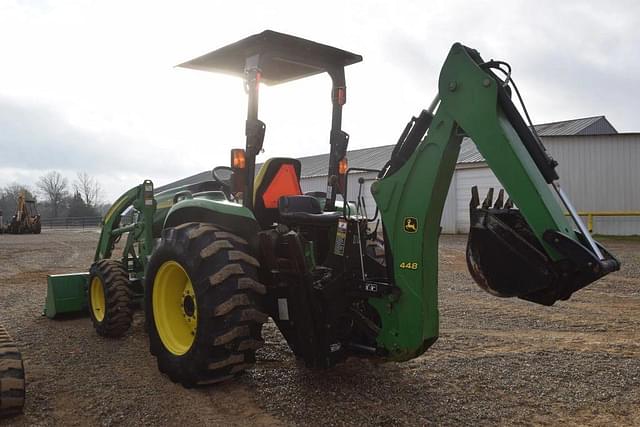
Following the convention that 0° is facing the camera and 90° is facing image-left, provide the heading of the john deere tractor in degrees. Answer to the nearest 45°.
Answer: approximately 135°

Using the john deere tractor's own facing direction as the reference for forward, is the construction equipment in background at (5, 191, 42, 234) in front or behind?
in front
